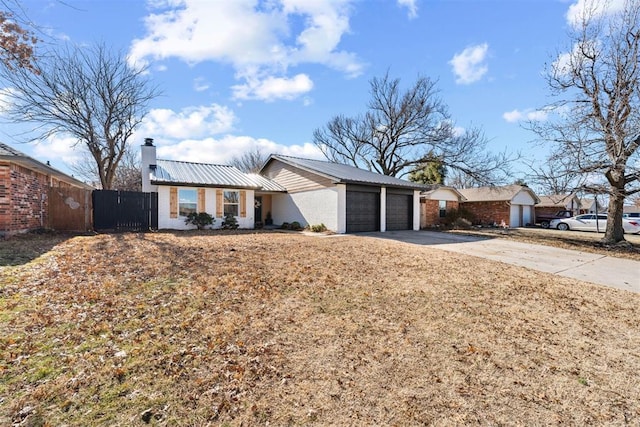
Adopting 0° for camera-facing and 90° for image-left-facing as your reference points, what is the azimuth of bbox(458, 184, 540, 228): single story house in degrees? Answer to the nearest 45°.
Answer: approximately 315°

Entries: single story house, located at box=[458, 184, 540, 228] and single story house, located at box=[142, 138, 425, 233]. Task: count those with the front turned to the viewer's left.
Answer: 0

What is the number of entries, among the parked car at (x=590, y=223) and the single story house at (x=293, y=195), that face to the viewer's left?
1

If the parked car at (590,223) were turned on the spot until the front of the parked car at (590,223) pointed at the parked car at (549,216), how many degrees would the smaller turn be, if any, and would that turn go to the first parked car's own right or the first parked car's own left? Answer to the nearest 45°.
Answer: approximately 45° to the first parked car's own right

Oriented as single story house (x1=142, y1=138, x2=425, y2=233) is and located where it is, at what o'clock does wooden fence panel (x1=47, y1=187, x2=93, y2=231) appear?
The wooden fence panel is roughly at 4 o'clock from the single story house.

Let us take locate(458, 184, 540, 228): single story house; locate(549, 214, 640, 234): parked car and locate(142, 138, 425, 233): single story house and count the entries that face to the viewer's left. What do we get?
1

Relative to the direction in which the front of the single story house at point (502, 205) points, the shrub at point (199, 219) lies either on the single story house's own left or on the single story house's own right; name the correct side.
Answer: on the single story house's own right

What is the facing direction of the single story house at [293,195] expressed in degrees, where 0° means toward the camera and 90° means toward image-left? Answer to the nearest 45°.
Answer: approximately 315°

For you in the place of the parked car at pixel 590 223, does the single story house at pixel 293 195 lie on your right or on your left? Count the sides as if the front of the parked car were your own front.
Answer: on your left

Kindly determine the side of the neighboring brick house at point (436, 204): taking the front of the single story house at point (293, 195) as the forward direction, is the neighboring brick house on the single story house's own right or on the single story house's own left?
on the single story house's own left

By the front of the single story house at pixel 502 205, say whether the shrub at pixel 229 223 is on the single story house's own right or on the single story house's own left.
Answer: on the single story house's own right

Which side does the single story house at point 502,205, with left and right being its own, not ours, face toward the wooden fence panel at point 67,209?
right

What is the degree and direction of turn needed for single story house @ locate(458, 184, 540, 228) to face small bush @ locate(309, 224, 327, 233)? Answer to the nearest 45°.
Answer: approximately 90° to its right

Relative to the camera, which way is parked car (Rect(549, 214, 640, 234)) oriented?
to the viewer's left
